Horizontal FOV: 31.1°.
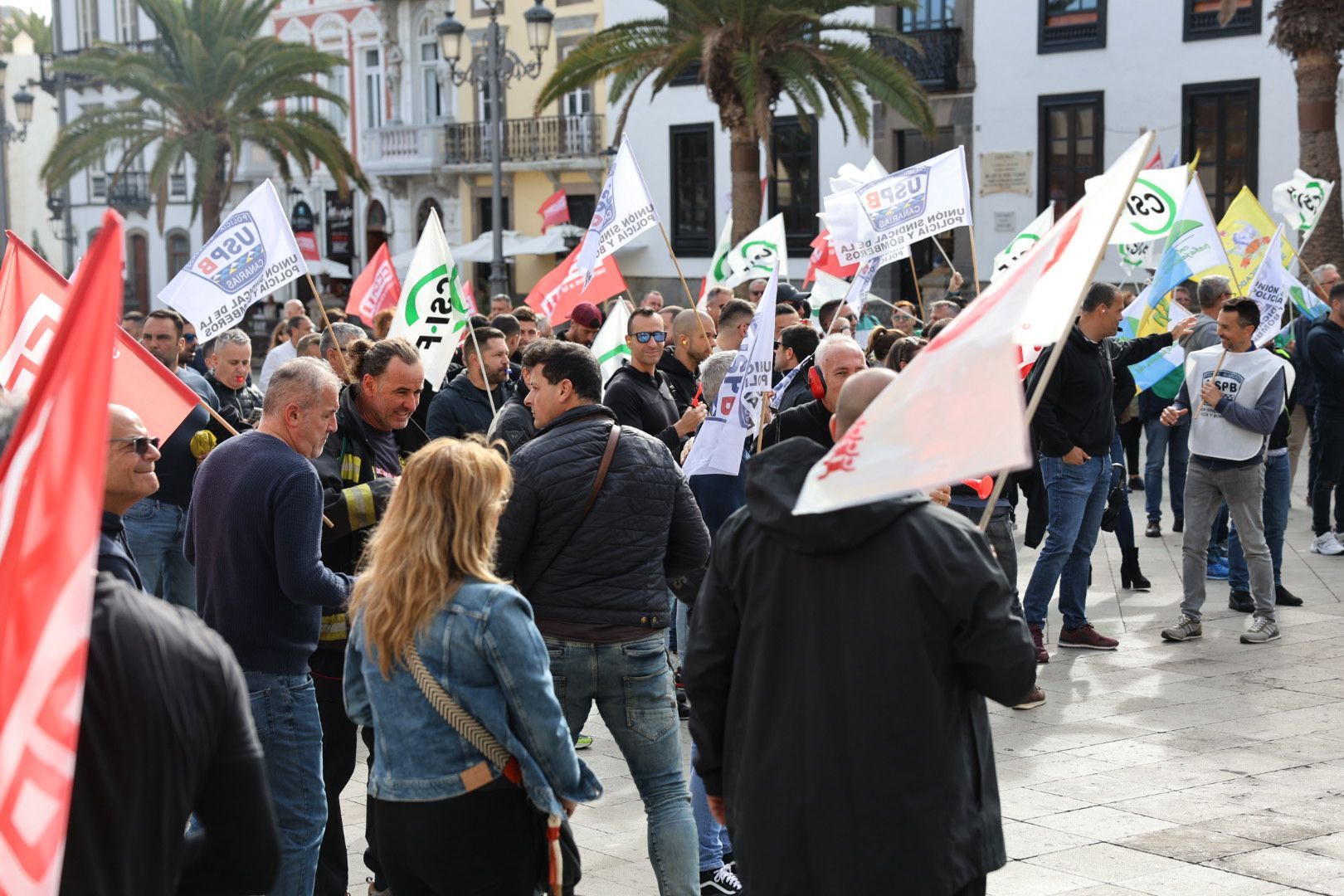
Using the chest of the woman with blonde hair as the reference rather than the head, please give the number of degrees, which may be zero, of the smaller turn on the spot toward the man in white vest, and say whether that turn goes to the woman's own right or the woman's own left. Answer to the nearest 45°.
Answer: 0° — they already face them

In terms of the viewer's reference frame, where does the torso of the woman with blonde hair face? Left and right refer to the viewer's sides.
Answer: facing away from the viewer and to the right of the viewer

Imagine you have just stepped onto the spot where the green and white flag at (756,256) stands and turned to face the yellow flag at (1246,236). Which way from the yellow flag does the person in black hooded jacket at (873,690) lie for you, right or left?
right

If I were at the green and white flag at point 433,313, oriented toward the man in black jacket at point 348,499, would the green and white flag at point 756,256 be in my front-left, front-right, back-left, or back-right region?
back-left

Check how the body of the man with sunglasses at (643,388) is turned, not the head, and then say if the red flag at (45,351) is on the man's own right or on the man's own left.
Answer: on the man's own right

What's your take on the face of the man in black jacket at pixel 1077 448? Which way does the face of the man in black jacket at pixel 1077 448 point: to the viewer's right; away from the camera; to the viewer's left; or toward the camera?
to the viewer's right

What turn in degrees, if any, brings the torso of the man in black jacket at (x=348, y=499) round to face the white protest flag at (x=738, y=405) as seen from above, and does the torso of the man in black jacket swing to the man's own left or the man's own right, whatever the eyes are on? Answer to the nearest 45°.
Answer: approximately 90° to the man's own left

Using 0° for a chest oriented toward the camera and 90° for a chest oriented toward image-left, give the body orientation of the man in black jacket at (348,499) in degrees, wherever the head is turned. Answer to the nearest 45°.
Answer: approximately 315°

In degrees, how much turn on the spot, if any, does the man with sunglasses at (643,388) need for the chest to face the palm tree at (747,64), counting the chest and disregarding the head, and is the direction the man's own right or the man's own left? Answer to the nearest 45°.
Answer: approximately 135° to the man's own left
